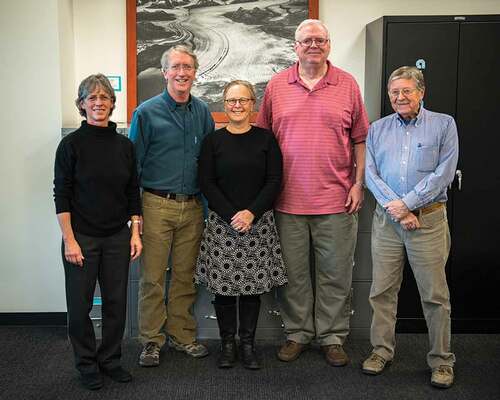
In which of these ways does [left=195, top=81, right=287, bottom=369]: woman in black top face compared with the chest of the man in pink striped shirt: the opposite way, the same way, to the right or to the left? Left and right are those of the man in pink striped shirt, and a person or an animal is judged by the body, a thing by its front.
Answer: the same way

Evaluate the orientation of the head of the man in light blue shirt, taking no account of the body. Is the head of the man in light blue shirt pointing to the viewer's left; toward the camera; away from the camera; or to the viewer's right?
toward the camera

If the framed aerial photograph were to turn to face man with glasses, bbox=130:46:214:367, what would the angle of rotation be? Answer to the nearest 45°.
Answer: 0° — it already faces them

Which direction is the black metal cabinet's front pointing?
toward the camera

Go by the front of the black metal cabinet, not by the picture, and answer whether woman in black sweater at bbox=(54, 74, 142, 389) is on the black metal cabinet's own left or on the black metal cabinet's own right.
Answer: on the black metal cabinet's own right

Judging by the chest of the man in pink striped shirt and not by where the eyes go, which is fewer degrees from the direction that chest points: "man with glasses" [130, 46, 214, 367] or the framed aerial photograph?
the man with glasses

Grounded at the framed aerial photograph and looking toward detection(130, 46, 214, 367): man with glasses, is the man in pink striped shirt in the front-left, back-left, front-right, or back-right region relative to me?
front-left

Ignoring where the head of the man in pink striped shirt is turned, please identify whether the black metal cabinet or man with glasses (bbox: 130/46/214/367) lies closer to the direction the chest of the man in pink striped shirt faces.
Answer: the man with glasses

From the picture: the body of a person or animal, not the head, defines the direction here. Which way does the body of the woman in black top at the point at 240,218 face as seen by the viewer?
toward the camera

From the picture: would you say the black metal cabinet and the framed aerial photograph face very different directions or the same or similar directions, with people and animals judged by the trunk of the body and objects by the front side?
same or similar directions

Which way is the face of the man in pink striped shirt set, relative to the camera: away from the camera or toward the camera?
toward the camera

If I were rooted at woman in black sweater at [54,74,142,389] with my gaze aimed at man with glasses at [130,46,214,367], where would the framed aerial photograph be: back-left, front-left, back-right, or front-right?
front-left

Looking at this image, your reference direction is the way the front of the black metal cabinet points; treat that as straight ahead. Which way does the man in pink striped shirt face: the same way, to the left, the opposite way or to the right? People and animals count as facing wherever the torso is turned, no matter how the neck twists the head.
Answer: the same way

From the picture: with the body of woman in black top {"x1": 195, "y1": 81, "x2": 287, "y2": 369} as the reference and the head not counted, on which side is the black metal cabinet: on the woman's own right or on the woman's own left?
on the woman's own left

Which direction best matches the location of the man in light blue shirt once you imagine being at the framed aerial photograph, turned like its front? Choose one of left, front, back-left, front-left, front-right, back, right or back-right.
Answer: front-left

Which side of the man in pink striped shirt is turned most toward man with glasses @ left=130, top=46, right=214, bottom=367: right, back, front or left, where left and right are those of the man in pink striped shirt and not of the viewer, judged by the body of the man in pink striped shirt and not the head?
right

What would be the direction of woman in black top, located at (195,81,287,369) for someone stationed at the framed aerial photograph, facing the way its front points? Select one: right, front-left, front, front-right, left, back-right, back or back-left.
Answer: front

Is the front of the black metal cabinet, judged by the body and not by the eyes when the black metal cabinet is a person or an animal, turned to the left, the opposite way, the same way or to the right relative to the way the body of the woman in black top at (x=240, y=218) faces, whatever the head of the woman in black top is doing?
the same way

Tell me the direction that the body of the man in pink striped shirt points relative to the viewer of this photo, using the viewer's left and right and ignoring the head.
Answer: facing the viewer
